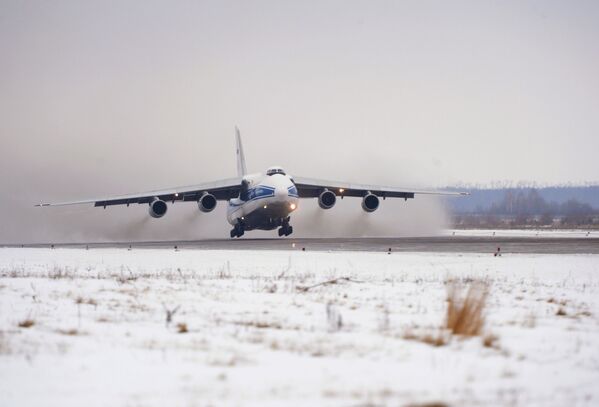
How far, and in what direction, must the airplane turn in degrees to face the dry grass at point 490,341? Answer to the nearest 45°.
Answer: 0° — it already faces it

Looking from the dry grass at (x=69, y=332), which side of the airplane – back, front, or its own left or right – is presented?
front

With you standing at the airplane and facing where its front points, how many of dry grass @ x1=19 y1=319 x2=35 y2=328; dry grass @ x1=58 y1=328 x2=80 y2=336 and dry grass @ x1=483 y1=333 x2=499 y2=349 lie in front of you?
3

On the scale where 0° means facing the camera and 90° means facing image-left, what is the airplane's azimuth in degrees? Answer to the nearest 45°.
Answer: approximately 0°

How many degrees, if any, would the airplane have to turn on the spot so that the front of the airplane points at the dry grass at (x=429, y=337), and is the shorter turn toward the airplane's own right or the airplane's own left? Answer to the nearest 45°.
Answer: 0° — it already faces it

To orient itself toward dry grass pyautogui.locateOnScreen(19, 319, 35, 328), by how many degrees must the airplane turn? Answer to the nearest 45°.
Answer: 0° — it already faces it

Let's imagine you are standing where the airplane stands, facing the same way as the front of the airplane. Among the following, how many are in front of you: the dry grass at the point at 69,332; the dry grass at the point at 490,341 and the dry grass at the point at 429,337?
3
